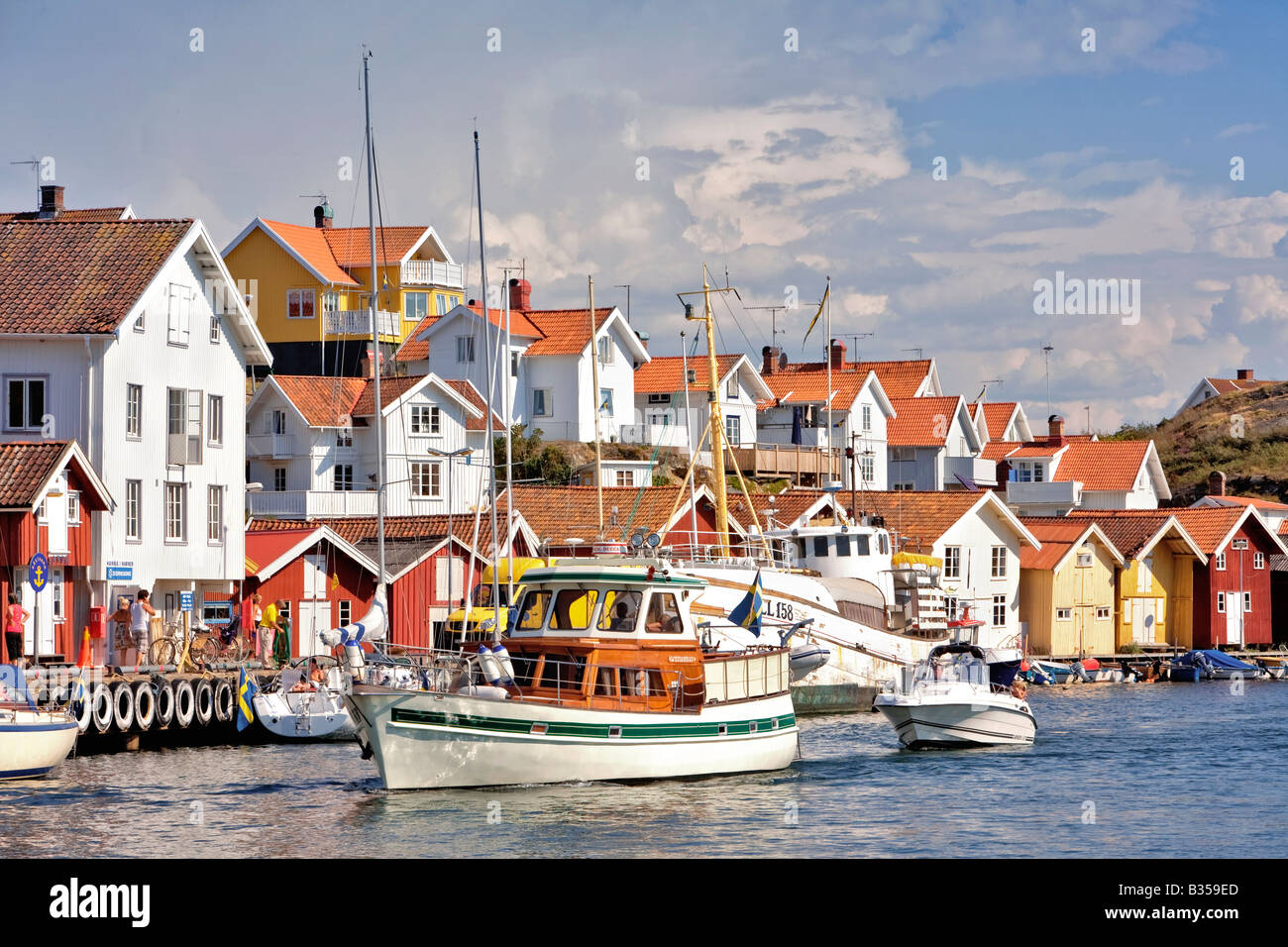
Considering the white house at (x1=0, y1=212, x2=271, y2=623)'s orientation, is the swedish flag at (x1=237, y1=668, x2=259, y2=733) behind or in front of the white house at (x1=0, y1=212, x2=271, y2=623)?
in front

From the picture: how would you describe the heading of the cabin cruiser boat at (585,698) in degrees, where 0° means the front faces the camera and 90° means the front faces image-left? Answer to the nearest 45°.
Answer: approximately 45°

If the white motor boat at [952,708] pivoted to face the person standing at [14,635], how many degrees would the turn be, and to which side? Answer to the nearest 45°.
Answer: approximately 45° to its right

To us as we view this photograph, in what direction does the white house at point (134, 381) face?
facing the viewer and to the right of the viewer

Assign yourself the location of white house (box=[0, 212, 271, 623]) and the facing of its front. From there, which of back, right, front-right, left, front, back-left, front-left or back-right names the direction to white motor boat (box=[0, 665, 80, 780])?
front-right

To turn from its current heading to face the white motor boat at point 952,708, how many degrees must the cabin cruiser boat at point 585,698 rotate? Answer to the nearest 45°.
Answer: approximately 180°

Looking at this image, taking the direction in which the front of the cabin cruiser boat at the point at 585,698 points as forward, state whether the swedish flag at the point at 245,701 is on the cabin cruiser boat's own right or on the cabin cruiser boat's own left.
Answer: on the cabin cruiser boat's own right

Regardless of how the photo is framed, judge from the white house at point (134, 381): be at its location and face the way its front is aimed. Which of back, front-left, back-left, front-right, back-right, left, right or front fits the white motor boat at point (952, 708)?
front

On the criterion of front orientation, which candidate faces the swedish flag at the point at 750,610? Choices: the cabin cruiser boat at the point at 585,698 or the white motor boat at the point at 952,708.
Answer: the white motor boat

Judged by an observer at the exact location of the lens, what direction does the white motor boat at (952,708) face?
facing the viewer and to the left of the viewer

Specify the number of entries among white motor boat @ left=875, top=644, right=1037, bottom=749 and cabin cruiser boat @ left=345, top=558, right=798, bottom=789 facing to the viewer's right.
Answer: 0

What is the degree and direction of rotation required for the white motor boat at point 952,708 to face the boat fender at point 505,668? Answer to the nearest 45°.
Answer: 0° — it already faces it

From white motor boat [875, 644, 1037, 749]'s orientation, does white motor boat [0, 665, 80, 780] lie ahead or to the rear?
ahead

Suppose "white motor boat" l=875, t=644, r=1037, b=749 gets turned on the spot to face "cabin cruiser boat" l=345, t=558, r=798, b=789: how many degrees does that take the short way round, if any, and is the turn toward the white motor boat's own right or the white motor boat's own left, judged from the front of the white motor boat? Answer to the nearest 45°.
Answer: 0° — it already faces it
